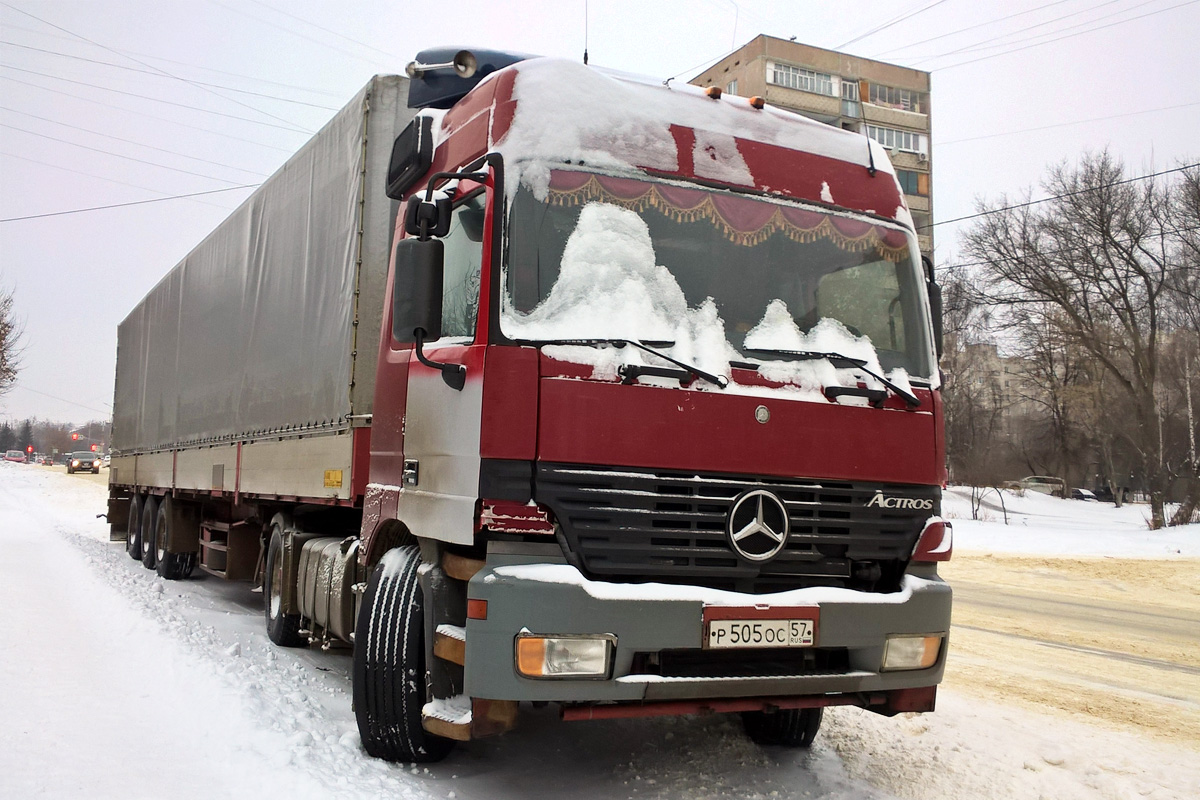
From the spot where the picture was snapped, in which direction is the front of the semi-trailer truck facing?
facing the viewer and to the right of the viewer

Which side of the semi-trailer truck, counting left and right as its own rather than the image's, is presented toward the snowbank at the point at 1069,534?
left

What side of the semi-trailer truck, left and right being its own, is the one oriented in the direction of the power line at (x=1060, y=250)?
left

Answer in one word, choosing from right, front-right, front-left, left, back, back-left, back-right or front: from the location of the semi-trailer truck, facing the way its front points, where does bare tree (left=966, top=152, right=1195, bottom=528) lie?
left
